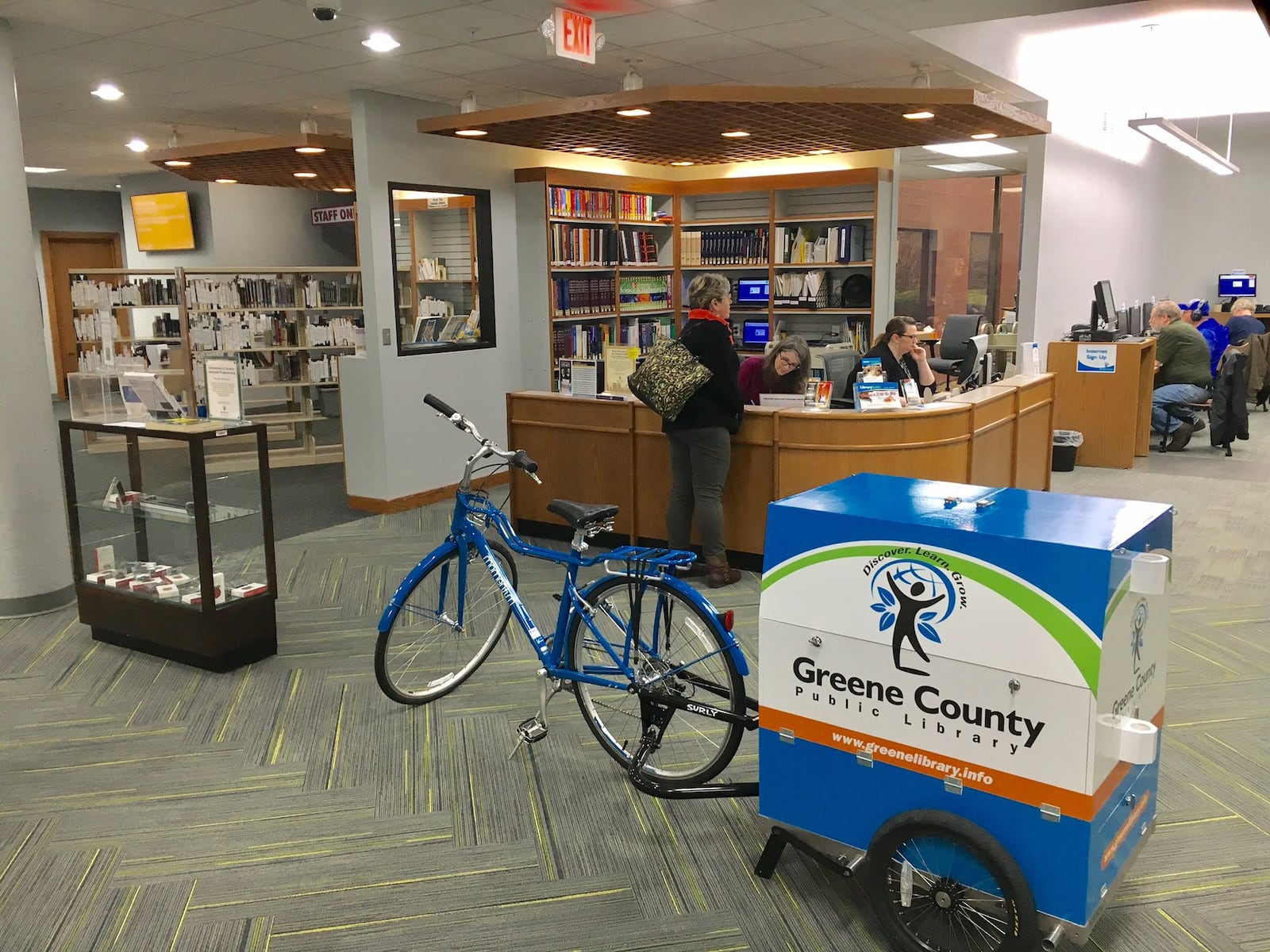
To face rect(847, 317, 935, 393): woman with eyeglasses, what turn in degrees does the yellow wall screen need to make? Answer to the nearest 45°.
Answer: approximately 45° to its left

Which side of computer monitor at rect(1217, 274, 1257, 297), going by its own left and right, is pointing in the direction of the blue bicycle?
front

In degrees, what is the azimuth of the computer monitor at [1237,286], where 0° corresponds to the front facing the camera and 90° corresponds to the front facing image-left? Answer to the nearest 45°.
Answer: approximately 0°

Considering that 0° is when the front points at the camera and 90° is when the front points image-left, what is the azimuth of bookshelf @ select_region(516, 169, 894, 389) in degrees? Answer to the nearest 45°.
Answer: approximately 0°

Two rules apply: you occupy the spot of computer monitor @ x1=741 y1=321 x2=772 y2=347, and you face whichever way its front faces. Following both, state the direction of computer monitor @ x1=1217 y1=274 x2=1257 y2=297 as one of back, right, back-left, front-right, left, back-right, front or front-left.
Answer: back-left

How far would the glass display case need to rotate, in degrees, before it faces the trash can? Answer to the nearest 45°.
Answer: approximately 135° to its left

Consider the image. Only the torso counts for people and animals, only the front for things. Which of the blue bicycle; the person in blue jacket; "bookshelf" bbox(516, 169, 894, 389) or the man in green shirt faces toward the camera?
the bookshelf
